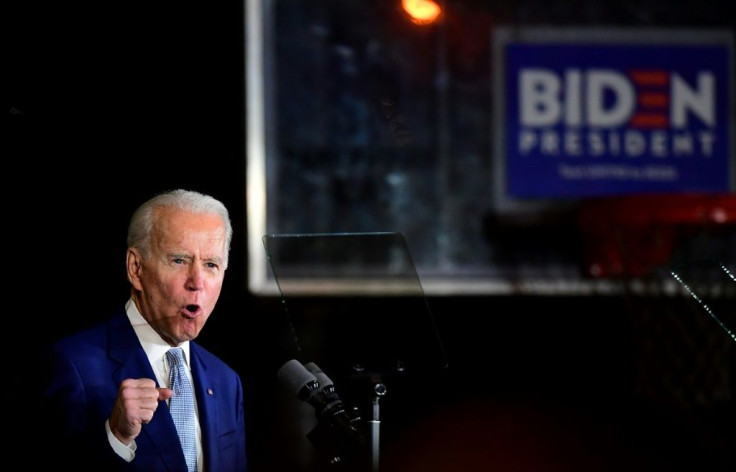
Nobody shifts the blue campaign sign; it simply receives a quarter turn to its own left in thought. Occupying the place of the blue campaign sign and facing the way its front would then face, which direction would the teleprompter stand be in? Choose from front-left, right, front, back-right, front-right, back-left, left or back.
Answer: right

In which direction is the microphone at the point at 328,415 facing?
to the viewer's left

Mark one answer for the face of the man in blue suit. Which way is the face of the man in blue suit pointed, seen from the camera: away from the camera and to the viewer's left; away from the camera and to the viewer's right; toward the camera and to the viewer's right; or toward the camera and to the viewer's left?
toward the camera and to the viewer's right

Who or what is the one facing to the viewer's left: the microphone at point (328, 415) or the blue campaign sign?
the microphone

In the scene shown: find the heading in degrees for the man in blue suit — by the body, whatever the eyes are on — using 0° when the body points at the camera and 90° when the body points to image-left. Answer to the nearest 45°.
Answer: approximately 315°

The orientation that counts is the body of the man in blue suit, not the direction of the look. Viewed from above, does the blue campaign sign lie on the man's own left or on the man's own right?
on the man's own left

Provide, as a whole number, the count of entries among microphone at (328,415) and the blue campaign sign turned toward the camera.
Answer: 1

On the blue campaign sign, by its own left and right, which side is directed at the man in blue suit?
front

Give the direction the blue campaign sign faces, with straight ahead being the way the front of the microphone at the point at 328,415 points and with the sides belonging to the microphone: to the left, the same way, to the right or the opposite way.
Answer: to the left

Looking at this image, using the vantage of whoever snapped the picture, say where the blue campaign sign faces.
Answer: facing the viewer

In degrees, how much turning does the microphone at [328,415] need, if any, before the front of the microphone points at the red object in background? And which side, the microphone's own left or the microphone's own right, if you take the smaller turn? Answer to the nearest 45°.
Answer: approximately 135° to the microphone's own right

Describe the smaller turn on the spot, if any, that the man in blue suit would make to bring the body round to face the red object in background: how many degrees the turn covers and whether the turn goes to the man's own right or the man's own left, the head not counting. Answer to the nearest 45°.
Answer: approximately 90° to the man's own left

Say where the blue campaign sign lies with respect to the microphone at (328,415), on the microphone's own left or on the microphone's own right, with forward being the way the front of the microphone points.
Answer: on the microphone's own right
